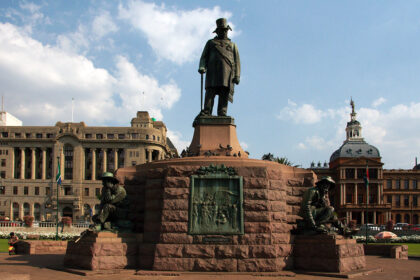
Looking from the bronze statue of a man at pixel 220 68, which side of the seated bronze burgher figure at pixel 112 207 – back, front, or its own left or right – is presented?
back

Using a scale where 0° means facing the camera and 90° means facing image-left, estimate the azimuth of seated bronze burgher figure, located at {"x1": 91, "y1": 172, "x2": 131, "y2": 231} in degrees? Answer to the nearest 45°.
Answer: approximately 45°

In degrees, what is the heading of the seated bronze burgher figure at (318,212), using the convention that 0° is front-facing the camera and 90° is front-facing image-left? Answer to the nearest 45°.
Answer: approximately 315°

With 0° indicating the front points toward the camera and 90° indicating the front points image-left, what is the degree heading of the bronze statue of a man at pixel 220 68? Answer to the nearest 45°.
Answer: approximately 0°

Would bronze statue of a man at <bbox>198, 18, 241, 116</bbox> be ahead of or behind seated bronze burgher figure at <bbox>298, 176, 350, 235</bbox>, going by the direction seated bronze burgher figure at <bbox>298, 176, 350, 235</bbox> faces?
behind
